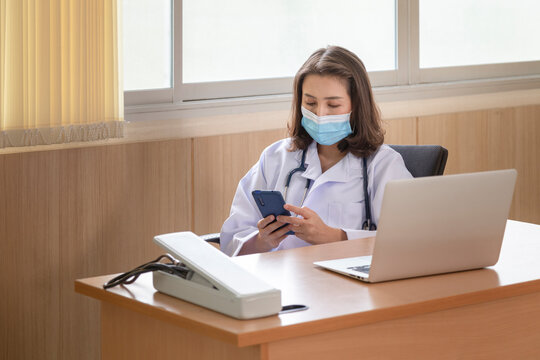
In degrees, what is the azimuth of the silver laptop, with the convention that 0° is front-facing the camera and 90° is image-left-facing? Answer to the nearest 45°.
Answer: approximately 135°
